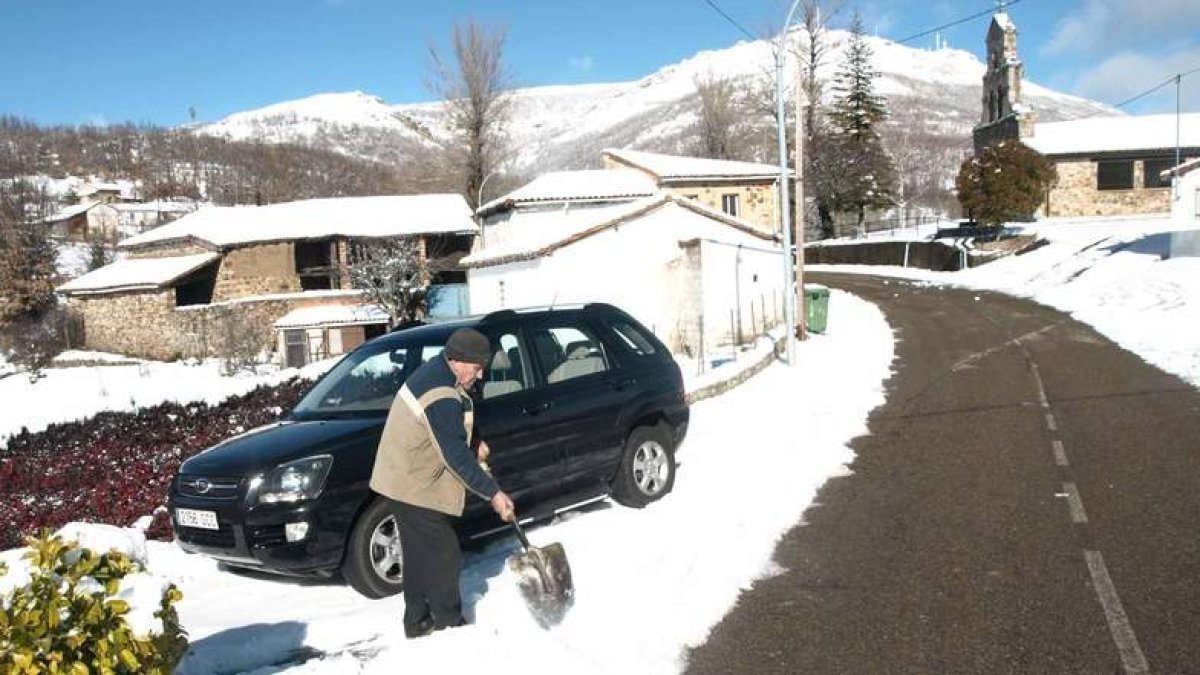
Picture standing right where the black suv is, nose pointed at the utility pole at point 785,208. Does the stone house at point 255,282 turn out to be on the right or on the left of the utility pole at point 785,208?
left

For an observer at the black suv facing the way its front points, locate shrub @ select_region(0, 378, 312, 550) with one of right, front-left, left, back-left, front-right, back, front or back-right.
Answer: right

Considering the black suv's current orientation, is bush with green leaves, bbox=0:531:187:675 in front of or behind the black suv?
in front

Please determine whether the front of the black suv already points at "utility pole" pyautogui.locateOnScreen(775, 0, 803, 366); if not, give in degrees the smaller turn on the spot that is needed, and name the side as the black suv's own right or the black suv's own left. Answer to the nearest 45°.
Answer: approximately 180°

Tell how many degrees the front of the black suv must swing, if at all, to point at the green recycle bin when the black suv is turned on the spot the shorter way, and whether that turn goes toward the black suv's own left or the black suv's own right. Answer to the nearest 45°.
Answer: approximately 180°

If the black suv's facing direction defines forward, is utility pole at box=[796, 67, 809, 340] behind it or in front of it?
behind

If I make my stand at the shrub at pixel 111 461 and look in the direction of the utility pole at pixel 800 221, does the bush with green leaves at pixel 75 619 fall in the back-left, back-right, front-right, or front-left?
back-right

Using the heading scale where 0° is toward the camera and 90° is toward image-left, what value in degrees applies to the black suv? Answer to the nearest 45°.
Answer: approximately 45°

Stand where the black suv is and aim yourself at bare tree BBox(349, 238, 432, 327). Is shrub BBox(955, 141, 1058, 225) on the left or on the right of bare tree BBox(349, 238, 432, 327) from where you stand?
right

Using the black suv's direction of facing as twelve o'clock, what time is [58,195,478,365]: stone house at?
The stone house is roughly at 4 o'clock from the black suv.

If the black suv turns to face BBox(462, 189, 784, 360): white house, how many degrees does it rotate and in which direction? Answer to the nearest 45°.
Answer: approximately 135° to its right

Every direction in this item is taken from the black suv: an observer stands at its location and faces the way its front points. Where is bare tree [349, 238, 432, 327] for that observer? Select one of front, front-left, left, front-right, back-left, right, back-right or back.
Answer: back-right
